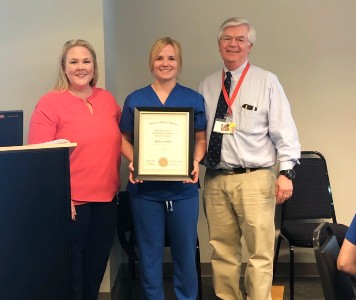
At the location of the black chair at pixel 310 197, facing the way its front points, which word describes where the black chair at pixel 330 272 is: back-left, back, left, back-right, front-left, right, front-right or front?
front-right

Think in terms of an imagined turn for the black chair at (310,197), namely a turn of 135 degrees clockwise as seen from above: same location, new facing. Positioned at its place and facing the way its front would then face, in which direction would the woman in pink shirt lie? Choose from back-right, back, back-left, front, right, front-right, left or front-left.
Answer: front-left

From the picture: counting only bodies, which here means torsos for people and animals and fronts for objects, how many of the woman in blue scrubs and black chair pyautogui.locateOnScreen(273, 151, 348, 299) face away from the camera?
0

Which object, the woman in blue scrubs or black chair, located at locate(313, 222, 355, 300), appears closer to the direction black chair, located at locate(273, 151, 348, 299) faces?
the black chair

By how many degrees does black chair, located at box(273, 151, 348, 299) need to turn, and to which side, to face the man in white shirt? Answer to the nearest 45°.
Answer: approximately 90° to its right

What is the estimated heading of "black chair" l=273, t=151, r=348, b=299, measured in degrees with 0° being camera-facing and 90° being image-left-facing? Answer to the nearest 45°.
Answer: approximately 315°

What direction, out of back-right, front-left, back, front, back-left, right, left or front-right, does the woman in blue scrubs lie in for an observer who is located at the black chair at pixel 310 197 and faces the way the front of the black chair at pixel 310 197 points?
right

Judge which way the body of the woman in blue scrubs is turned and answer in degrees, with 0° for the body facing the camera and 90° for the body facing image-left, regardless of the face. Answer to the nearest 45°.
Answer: approximately 0°

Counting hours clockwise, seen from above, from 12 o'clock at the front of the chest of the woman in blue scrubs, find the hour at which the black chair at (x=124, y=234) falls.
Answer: The black chair is roughly at 5 o'clock from the woman in blue scrubs.
